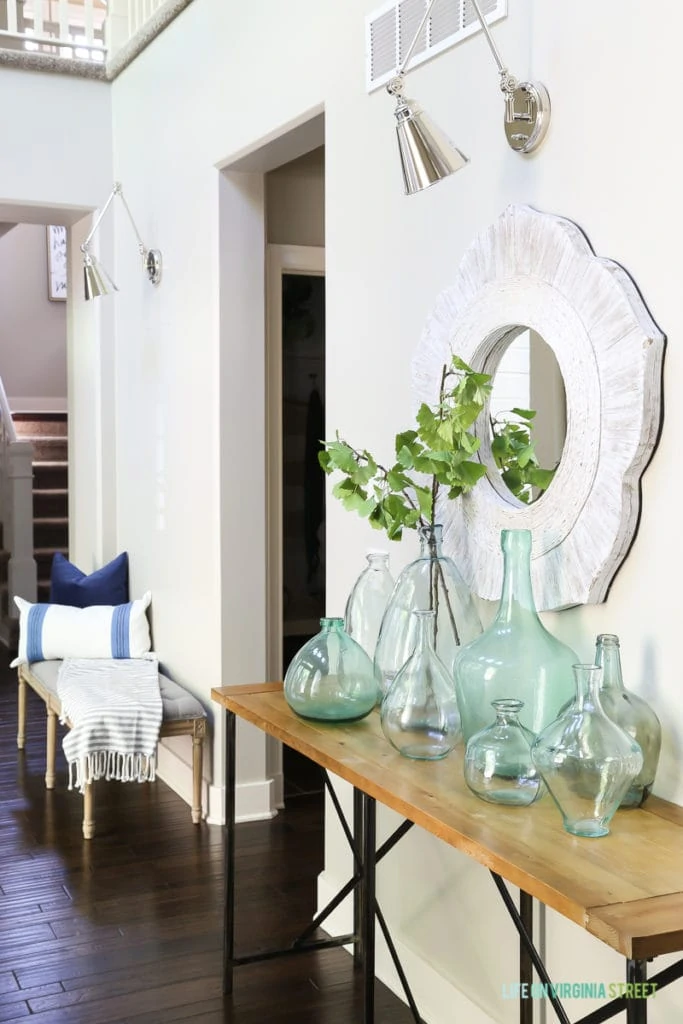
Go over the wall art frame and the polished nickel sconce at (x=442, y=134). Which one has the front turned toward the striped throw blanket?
the wall art frame

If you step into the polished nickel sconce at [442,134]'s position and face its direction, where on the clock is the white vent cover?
The white vent cover is roughly at 4 o'clock from the polished nickel sconce.

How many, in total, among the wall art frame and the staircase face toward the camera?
2

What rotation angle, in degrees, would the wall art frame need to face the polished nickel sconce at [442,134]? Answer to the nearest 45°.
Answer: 0° — it already faces it

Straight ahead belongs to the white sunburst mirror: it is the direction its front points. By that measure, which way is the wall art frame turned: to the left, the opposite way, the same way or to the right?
to the left

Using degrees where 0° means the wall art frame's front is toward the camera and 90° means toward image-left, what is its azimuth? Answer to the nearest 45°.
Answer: approximately 0°
